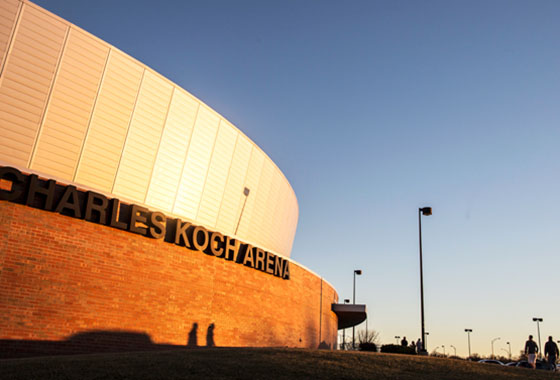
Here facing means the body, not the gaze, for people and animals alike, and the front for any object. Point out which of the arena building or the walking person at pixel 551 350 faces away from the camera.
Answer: the walking person

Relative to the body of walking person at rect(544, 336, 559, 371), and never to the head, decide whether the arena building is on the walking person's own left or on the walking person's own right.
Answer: on the walking person's own left

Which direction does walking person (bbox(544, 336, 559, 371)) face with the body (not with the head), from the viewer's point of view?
away from the camera

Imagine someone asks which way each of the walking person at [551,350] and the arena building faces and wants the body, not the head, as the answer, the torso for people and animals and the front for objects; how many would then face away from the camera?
1

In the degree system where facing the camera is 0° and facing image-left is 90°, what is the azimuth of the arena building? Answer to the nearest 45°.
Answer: approximately 315°
